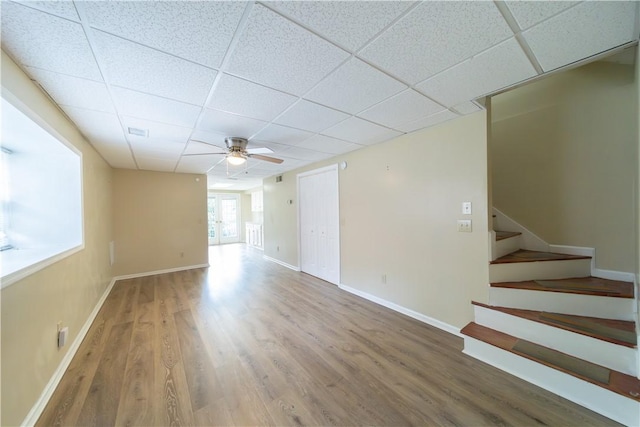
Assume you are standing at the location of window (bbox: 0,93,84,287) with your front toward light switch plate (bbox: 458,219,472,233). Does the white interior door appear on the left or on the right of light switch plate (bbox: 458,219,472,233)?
left

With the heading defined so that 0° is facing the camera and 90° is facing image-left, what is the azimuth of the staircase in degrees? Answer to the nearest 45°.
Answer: approximately 45°

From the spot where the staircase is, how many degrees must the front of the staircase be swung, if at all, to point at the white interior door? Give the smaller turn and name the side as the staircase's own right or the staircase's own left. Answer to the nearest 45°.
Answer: approximately 45° to the staircase's own right
